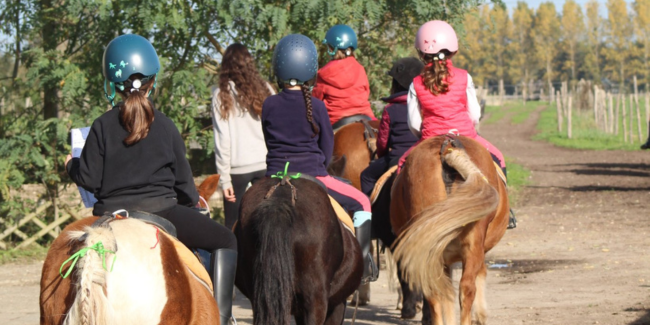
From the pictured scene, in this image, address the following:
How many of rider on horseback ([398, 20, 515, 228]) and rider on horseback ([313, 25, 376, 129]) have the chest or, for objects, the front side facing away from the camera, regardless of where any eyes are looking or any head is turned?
2

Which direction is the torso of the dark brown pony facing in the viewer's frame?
away from the camera

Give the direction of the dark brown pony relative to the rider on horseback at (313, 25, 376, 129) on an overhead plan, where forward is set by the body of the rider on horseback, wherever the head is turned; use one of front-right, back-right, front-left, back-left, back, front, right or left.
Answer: back

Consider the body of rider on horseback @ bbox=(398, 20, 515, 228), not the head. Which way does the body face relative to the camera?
away from the camera

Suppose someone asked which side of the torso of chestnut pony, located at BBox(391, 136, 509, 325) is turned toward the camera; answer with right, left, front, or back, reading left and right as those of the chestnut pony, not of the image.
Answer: back

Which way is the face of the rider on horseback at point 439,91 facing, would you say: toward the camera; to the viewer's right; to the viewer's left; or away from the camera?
away from the camera

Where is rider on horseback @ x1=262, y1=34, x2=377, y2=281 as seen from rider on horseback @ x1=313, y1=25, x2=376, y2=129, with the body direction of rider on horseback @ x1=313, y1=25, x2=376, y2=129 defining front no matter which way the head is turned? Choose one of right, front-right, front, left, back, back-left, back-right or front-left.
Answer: back

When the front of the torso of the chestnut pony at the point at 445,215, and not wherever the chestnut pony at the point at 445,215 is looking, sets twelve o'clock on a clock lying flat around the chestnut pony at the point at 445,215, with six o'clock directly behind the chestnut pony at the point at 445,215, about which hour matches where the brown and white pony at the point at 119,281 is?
the brown and white pony at the point at 119,281 is roughly at 7 o'clock from the chestnut pony at the point at 445,215.

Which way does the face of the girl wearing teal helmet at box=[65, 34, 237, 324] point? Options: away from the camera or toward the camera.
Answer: away from the camera

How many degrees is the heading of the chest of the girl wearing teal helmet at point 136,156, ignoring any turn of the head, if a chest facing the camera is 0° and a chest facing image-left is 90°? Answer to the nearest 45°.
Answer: approximately 180°
